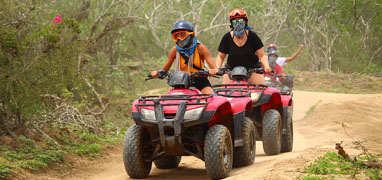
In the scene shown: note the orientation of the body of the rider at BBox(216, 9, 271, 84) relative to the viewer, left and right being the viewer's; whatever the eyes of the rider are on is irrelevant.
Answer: facing the viewer

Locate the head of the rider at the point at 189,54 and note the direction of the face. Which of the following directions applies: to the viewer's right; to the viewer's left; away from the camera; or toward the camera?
toward the camera

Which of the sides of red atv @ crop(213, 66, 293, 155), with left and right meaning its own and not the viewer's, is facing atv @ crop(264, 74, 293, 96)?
back

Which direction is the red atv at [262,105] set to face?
toward the camera

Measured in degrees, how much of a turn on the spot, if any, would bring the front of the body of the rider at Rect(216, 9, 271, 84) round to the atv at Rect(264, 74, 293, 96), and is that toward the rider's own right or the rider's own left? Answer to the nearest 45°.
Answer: approximately 180°

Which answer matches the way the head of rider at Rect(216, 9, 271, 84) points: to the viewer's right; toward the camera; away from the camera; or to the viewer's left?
toward the camera
